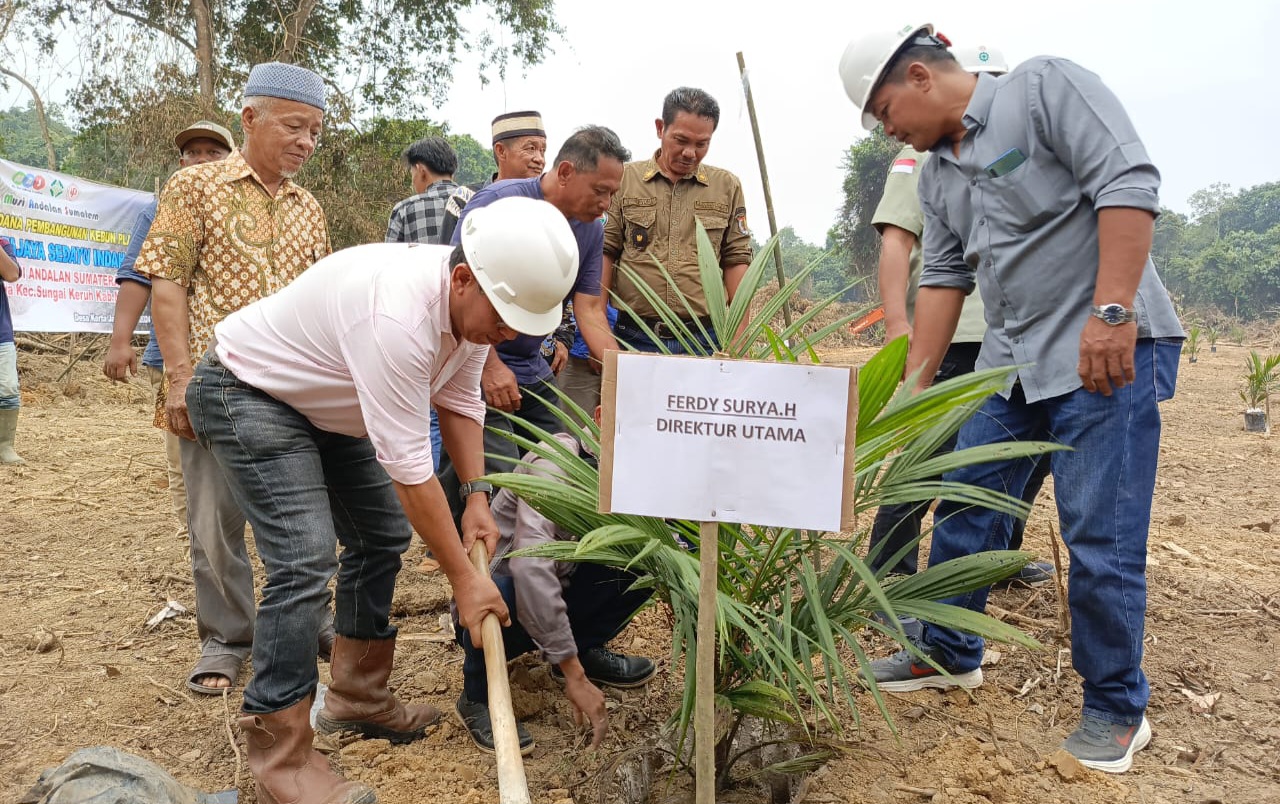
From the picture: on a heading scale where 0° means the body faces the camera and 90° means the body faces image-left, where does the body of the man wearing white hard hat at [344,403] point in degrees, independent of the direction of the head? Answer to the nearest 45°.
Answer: approximately 315°

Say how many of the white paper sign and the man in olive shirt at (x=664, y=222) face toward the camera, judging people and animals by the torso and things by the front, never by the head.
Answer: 2

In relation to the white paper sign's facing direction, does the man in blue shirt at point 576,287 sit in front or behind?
behind

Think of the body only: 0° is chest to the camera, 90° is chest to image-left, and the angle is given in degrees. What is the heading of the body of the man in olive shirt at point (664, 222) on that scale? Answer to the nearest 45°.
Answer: approximately 0°

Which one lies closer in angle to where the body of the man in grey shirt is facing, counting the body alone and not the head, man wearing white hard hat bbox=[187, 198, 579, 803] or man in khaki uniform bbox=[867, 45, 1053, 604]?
the man wearing white hard hat

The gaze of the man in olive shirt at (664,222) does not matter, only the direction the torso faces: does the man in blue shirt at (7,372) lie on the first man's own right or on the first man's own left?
on the first man's own right

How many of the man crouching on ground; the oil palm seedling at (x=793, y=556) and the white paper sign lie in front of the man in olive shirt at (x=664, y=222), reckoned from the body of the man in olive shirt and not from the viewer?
3

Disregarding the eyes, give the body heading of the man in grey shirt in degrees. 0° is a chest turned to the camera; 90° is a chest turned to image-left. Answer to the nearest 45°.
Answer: approximately 45°

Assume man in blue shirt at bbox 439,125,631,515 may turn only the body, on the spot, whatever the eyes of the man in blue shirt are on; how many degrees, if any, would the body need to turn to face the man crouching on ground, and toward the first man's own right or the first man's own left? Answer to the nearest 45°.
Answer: approximately 45° to the first man's own right

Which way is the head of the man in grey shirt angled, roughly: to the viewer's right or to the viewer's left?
to the viewer's left
